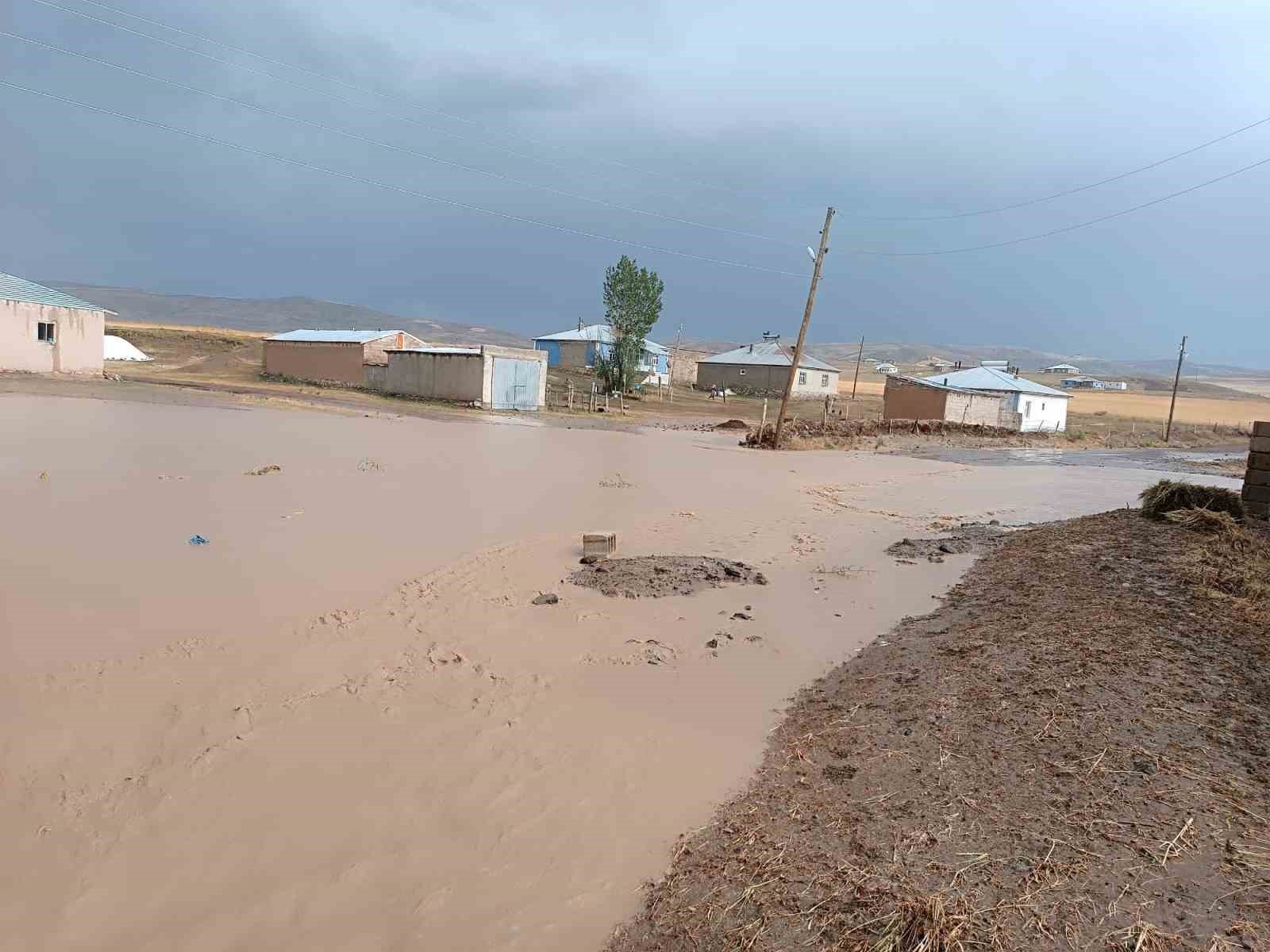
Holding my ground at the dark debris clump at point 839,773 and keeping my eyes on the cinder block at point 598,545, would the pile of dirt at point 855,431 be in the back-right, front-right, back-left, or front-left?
front-right

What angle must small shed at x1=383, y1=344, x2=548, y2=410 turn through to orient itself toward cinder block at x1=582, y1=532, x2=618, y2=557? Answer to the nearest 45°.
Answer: approximately 45° to its right

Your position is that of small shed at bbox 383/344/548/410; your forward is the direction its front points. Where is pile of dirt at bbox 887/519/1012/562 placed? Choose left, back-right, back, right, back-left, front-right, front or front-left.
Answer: front-right

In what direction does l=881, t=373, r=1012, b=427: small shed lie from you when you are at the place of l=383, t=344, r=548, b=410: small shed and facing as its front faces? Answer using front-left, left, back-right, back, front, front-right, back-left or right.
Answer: front-left

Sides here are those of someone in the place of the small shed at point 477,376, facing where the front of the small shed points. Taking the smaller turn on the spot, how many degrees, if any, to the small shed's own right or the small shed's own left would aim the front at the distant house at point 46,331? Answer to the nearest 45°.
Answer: approximately 135° to the small shed's own right

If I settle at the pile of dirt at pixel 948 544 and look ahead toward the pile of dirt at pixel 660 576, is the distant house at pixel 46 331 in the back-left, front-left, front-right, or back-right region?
front-right

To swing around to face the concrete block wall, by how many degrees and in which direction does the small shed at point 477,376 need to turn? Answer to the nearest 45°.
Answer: approximately 45° to its right

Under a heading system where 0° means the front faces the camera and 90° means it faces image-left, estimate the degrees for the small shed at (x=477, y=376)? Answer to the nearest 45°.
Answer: approximately 315°

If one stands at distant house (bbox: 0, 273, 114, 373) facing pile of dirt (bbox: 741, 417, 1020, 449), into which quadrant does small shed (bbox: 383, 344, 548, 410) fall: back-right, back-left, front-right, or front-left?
front-left

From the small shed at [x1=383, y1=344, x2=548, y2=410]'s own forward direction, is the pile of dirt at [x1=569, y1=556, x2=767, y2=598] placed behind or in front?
in front

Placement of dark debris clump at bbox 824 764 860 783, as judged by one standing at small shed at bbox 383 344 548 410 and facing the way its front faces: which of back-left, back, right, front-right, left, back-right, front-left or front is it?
front-right

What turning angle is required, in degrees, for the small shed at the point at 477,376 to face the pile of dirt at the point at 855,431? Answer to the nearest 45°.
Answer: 0° — it already faces it
